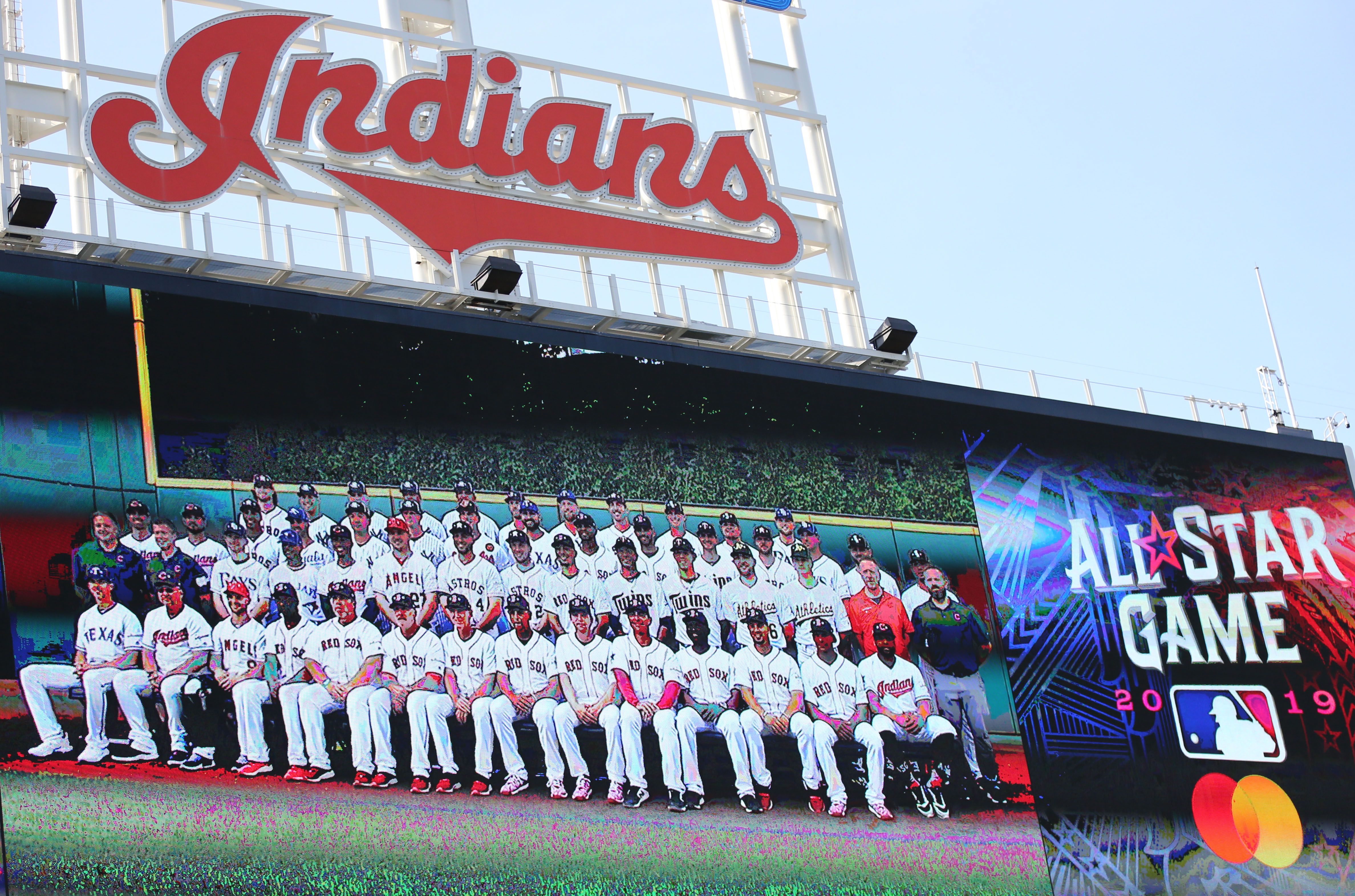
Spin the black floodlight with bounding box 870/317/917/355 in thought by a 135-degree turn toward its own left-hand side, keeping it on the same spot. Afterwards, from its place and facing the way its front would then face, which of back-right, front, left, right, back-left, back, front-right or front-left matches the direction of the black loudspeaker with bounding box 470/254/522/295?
back-left

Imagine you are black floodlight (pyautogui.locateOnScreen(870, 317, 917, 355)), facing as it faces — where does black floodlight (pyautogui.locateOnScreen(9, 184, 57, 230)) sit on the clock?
black floodlight (pyautogui.locateOnScreen(9, 184, 57, 230)) is roughly at 3 o'clock from black floodlight (pyautogui.locateOnScreen(870, 317, 917, 355)).

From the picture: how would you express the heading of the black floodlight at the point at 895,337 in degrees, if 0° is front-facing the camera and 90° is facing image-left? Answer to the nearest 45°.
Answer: approximately 315°
